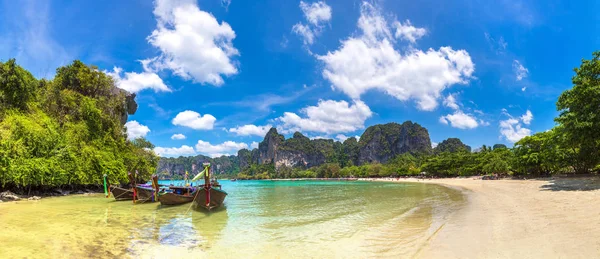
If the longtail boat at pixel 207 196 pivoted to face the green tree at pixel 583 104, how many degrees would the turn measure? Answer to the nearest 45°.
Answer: approximately 90° to its left

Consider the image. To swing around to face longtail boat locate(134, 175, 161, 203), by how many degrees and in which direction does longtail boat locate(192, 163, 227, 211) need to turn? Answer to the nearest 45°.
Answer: approximately 135° to its right

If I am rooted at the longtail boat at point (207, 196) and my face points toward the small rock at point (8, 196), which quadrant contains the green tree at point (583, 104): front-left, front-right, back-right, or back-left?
back-right

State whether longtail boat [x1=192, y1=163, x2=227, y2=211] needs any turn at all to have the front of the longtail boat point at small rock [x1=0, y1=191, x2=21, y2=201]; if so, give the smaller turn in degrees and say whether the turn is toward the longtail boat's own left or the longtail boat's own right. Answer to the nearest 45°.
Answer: approximately 135° to the longtail boat's own right

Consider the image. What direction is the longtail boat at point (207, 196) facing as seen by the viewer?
toward the camera

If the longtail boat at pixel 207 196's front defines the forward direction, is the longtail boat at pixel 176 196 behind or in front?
behind

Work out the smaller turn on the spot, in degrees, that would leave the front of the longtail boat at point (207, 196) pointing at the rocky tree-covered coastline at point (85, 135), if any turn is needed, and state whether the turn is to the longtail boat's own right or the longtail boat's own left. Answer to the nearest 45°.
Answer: approximately 135° to the longtail boat's own right

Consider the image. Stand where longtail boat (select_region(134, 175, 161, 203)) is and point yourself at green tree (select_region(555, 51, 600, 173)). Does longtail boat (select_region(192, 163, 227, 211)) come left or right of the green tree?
right
